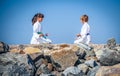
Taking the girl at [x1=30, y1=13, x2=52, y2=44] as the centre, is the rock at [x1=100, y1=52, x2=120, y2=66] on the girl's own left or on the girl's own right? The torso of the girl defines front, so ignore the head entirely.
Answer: on the girl's own right

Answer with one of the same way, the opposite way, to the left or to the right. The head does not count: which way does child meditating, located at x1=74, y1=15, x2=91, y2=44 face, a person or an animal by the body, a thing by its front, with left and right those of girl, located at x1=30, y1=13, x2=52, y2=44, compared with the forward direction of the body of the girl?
the opposite way

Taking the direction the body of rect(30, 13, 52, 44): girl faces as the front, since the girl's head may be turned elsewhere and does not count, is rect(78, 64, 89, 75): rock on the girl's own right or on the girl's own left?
on the girl's own right

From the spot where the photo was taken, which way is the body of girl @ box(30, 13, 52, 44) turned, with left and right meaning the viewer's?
facing to the right of the viewer

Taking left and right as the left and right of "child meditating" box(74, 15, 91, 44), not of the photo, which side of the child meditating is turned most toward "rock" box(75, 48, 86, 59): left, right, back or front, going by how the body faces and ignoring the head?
left

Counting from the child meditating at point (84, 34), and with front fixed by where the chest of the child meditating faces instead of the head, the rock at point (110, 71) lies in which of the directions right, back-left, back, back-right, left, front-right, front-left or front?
left

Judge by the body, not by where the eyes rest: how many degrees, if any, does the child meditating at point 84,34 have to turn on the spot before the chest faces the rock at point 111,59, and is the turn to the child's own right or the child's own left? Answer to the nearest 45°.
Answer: approximately 90° to the child's own left

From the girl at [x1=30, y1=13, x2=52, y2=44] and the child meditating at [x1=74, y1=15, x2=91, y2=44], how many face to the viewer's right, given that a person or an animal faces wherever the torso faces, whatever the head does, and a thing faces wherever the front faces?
1

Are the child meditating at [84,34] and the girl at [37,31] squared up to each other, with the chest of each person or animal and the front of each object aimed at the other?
yes

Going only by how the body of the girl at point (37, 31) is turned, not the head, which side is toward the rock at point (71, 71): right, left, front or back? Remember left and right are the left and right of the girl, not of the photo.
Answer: right

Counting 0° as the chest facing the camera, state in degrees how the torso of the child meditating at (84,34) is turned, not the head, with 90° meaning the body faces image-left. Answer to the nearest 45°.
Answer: approximately 90°

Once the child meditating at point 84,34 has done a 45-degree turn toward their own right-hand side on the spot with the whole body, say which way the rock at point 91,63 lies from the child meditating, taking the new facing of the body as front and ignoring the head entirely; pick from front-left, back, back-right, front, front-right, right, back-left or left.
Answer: back-left

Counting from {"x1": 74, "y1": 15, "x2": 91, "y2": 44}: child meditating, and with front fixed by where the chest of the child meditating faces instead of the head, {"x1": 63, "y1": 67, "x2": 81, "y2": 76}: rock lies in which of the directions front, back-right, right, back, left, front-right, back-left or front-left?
left
